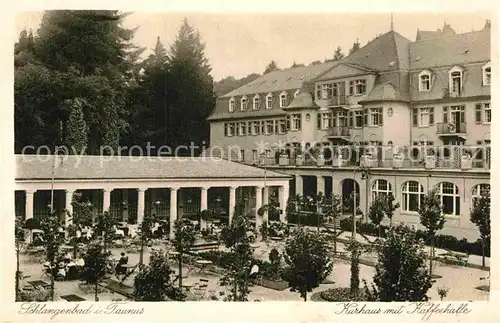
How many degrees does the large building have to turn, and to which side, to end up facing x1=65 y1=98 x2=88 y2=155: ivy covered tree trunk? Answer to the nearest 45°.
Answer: approximately 45° to its right

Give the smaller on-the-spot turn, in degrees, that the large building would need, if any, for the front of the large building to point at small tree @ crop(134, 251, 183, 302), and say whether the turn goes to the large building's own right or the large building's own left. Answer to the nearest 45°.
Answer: approximately 45° to the large building's own left

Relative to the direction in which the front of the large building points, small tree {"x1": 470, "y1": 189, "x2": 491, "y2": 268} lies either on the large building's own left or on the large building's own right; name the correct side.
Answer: on the large building's own left

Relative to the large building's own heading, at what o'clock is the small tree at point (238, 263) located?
The small tree is roughly at 11 o'clock from the large building.

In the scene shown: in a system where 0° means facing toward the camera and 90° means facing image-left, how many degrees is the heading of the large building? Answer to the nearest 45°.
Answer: approximately 45°

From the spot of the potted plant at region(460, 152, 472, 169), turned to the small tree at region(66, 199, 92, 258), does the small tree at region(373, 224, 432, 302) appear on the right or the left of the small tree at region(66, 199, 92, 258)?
left

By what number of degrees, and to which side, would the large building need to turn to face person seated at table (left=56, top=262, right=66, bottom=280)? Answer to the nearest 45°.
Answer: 0° — it already faces them

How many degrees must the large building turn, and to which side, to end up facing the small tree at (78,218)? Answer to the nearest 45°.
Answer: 0° — it already faces it
